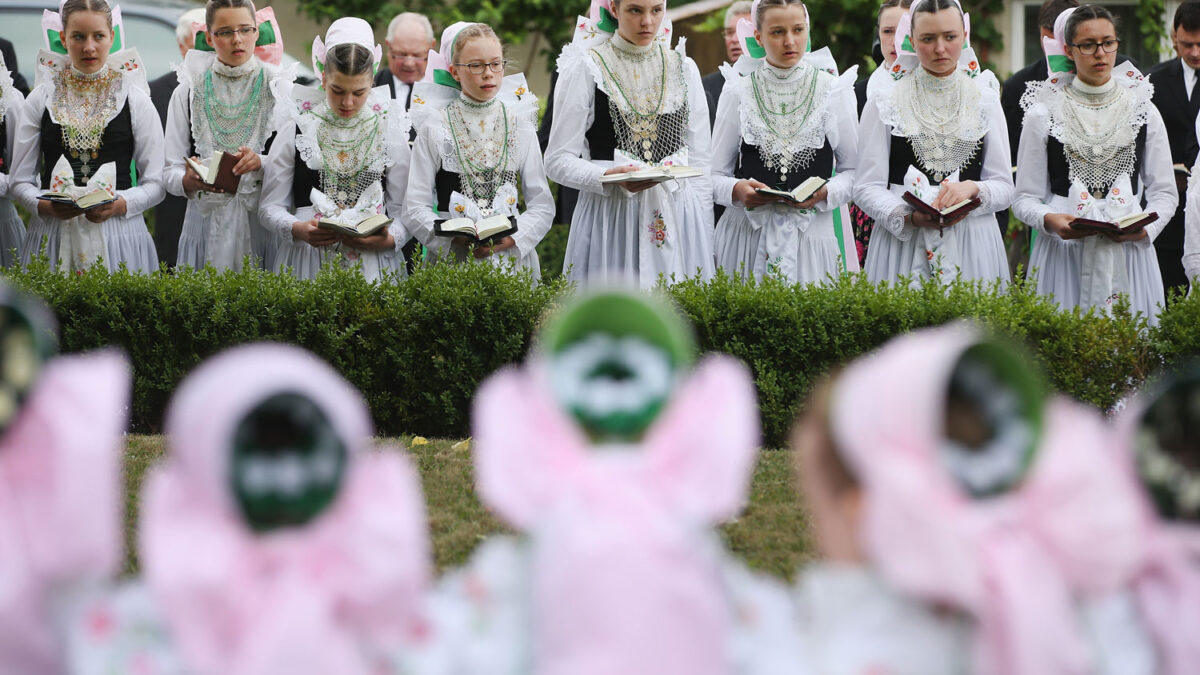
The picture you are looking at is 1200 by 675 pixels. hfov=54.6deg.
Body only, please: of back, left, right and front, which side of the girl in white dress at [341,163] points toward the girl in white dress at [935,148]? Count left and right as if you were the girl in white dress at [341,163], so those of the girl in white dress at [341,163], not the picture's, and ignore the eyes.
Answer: left

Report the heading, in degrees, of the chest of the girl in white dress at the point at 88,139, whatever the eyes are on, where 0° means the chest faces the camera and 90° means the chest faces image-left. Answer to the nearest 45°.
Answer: approximately 0°

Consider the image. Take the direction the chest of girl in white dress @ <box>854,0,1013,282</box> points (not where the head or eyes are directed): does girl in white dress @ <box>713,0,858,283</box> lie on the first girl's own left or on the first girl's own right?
on the first girl's own right

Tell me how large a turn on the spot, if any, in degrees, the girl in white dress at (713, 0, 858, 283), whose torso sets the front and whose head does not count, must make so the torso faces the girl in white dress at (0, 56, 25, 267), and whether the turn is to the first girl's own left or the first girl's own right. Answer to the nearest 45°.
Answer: approximately 90° to the first girl's own right

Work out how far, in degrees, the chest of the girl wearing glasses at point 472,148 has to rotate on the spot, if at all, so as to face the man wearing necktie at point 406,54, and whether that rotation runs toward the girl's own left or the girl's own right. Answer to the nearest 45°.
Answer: approximately 180°

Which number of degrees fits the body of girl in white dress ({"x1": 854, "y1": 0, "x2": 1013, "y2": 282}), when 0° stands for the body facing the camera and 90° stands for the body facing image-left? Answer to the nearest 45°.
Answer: approximately 0°

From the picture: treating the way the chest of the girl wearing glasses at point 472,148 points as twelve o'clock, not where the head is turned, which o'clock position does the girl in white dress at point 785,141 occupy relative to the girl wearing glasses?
The girl in white dress is roughly at 9 o'clock from the girl wearing glasses.
